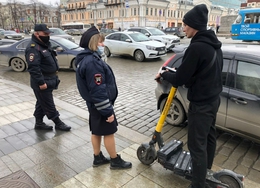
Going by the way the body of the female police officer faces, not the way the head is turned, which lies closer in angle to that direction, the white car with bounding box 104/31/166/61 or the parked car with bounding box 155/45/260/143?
the parked car

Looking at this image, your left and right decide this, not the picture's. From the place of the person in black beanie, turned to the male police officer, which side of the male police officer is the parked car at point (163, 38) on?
right

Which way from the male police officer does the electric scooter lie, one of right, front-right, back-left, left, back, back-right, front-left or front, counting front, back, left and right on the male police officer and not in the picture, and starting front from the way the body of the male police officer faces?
front

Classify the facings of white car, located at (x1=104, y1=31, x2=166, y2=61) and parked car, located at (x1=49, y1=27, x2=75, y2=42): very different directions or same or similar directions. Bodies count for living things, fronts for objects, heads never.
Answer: same or similar directions

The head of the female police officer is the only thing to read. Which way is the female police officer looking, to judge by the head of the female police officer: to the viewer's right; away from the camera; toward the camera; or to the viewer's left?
to the viewer's right

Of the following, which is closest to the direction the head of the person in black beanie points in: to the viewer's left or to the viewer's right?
to the viewer's left

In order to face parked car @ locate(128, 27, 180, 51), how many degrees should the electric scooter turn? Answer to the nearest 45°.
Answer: approximately 45° to its right

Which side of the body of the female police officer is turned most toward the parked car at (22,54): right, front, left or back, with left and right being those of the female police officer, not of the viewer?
left

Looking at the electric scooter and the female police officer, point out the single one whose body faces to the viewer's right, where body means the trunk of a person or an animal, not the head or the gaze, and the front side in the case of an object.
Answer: the female police officer

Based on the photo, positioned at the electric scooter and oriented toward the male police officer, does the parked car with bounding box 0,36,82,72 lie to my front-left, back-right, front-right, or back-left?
front-right

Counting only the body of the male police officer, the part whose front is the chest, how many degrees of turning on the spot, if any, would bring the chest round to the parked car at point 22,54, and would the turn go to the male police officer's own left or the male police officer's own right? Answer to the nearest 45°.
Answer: approximately 135° to the male police officer's own left

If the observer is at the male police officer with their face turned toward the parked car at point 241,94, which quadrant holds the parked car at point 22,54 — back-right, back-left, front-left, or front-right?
back-left
